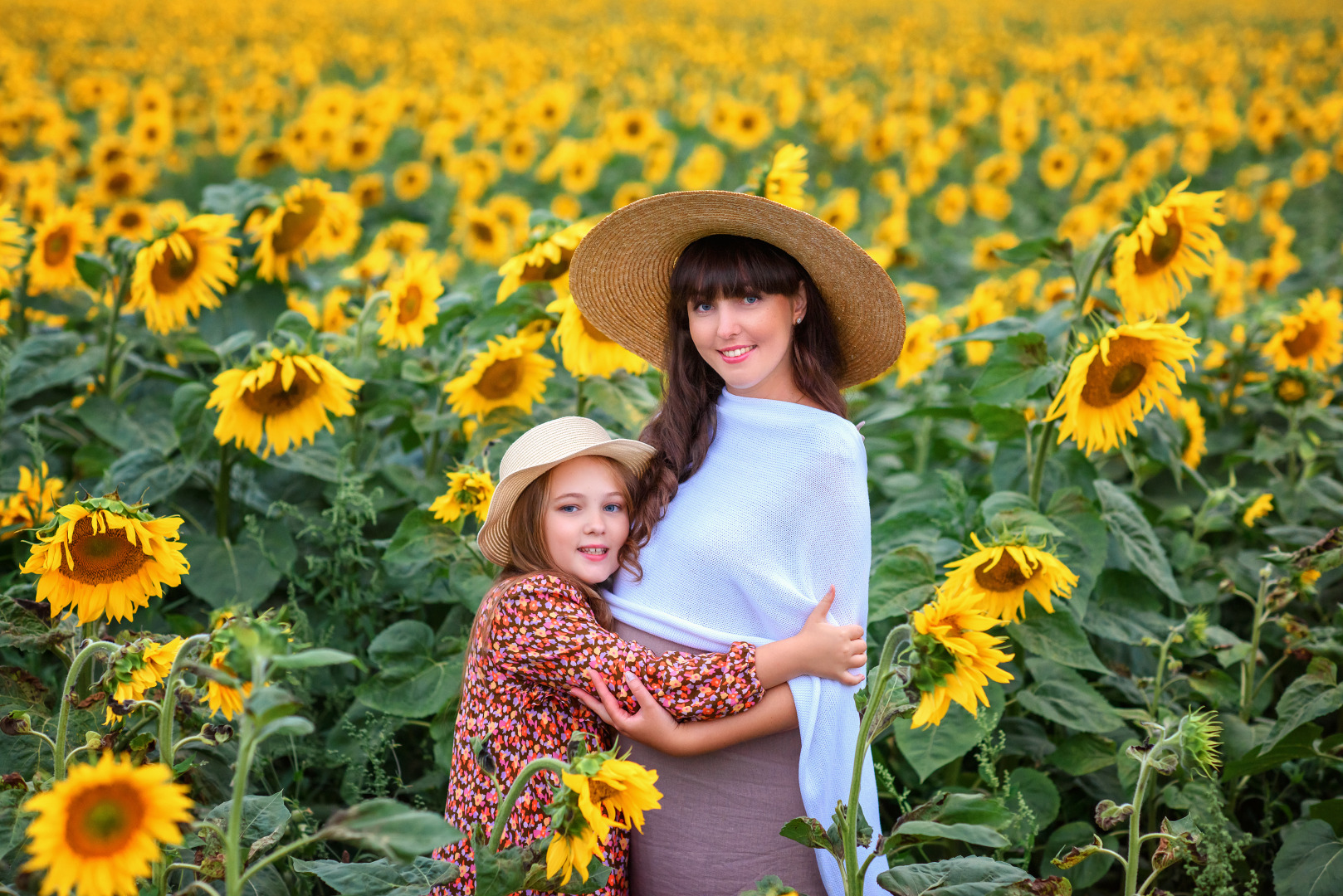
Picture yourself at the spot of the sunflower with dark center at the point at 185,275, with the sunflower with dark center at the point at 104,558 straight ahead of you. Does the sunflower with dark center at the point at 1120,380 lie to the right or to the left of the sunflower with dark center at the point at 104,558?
left

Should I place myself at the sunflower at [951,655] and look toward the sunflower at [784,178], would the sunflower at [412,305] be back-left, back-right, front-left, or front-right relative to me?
front-left

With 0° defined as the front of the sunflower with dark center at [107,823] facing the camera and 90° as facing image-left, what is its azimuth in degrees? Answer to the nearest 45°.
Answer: approximately 0°

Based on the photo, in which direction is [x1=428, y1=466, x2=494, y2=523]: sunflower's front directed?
toward the camera

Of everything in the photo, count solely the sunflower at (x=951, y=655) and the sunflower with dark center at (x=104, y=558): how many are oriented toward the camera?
1

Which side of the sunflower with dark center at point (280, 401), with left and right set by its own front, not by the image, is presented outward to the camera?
front

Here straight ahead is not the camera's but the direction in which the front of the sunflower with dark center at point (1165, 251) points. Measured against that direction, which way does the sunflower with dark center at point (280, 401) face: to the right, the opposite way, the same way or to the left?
the same way

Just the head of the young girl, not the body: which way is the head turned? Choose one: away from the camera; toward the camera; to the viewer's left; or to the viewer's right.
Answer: toward the camera

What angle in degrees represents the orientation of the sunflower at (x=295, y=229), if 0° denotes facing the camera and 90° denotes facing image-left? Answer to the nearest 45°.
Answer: approximately 315°

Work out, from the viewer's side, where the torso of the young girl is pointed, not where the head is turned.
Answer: to the viewer's right

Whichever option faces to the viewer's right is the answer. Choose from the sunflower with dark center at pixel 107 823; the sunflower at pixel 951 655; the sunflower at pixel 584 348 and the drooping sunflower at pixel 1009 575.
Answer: the sunflower at pixel 951 655

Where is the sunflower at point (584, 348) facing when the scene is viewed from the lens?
facing the viewer

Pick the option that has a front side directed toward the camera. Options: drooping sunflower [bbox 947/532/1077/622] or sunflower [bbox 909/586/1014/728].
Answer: the drooping sunflower
